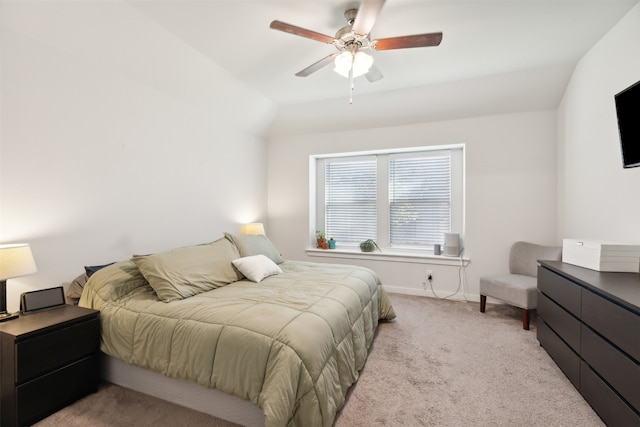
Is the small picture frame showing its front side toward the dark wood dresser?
yes

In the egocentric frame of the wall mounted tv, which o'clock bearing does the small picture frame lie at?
The small picture frame is roughly at 12 o'clock from the wall mounted tv.

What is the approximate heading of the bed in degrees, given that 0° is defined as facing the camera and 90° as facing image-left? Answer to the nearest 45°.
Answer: approximately 315°

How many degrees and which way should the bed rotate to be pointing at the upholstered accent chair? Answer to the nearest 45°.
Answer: approximately 45° to its left

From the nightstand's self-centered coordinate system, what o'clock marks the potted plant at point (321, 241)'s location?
The potted plant is roughly at 10 o'clock from the nightstand.

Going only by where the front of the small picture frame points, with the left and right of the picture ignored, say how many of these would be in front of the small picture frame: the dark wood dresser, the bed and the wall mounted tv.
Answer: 3

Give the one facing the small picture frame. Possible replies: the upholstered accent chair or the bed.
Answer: the upholstered accent chair

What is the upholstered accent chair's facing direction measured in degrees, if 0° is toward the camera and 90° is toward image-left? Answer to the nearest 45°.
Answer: approximately 45°
